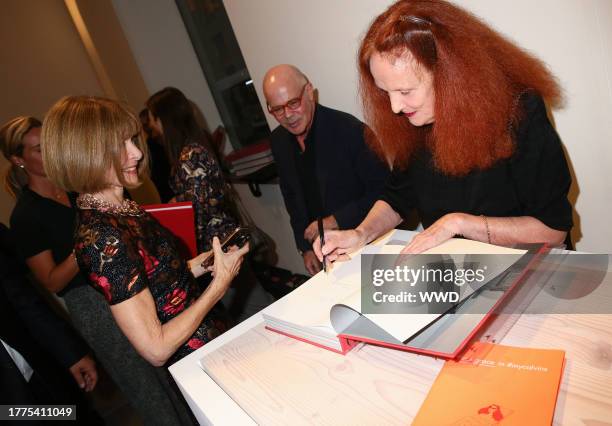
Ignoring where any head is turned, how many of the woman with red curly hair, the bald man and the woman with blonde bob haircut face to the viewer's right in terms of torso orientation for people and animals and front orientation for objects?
1

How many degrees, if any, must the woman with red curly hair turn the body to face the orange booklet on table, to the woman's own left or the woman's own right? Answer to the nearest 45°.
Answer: approximately 45° to the woman's own left

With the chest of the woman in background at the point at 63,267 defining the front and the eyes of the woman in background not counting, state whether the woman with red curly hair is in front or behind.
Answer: in front

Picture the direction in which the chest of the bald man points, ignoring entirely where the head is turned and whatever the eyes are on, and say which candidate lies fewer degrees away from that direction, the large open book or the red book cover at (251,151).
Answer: the large open book

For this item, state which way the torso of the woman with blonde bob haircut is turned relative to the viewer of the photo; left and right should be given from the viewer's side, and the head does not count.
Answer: facing to the right of the viewer

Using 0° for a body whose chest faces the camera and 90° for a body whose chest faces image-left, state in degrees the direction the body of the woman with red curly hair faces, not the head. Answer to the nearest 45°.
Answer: approximately 45°

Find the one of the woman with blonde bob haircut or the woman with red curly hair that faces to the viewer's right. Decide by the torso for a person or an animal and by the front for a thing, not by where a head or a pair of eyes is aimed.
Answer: the woman with blonde bob haircut

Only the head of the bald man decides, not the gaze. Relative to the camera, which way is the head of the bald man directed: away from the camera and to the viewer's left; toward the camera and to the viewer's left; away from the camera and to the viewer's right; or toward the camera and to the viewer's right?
toward the camera and to the viewer's left

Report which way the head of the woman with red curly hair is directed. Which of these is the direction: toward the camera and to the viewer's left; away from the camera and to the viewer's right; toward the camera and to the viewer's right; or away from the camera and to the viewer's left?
toward the camera and to the viewer's left

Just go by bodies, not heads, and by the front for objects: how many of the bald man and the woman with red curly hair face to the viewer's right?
0
